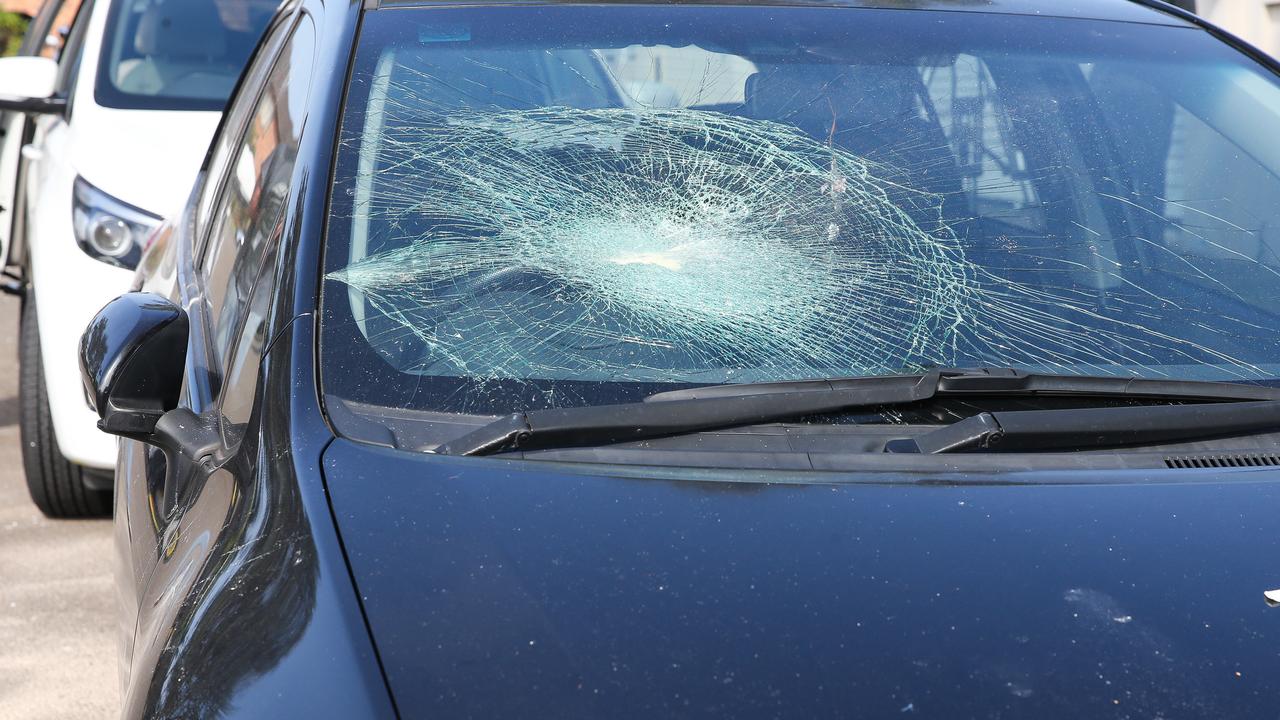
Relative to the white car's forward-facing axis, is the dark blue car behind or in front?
in front

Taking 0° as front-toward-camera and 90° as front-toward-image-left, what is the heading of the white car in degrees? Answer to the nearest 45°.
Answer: approximately 0°
